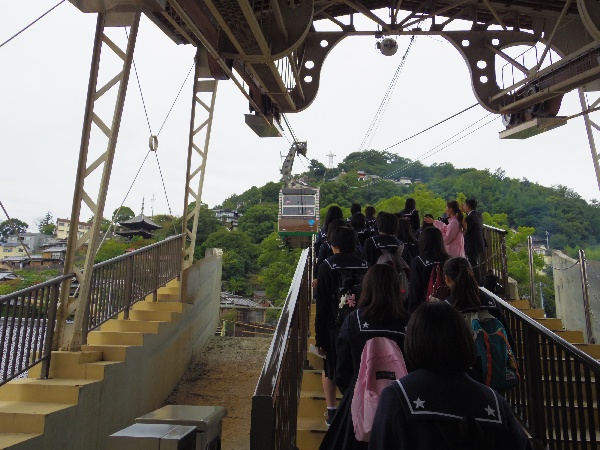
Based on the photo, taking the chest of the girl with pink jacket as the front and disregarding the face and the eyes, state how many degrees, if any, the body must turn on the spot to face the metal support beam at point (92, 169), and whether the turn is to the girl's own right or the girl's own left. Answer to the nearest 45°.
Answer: approximately 45° to the girl's own left

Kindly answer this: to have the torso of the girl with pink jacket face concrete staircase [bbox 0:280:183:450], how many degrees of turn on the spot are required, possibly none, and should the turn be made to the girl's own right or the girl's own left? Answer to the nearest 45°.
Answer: approximately 45° to the girl's own left

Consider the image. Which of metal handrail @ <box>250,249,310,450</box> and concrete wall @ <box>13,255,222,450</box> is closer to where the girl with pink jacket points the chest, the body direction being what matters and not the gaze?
the concrete wall

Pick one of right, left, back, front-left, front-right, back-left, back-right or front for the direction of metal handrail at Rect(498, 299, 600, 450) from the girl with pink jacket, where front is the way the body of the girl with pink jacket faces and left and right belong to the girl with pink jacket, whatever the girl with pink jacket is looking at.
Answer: left

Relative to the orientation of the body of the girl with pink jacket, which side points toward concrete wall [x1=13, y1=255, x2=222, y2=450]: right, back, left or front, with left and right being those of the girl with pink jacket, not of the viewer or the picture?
front

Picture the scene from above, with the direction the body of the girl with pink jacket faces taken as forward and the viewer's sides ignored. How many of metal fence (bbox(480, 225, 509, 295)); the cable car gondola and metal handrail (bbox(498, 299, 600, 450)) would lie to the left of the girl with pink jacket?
1

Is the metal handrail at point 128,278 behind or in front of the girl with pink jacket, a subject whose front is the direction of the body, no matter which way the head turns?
in front

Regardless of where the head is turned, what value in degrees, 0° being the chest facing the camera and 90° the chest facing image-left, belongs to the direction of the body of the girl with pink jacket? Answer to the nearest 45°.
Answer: approximately 90°

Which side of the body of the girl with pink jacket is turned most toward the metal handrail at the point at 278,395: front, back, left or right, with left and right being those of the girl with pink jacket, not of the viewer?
left

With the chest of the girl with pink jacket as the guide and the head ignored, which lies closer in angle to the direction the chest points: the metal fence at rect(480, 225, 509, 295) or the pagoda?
the pagoda

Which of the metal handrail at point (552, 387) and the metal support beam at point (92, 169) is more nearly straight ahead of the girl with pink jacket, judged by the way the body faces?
the metal support beam

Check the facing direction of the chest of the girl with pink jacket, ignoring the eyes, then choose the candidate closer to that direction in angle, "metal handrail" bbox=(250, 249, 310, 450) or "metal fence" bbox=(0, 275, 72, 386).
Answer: the metal fence
